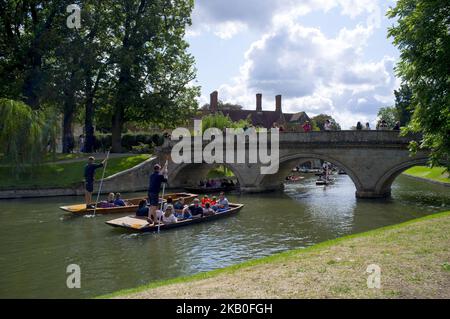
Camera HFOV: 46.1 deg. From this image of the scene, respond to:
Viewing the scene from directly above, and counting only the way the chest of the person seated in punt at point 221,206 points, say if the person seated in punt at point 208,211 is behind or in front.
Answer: in front

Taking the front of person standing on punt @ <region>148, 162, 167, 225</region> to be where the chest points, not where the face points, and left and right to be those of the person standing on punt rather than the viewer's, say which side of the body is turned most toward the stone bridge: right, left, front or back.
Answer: front

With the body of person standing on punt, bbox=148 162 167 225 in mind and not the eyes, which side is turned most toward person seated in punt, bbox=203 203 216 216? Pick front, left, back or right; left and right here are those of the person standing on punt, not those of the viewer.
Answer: front

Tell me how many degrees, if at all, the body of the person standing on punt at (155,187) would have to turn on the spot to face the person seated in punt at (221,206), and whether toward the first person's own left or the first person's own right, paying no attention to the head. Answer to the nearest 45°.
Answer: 0° — they already face them

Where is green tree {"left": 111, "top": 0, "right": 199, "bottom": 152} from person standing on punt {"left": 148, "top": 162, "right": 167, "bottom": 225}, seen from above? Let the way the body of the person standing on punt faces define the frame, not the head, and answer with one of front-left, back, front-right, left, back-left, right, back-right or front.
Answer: front-left

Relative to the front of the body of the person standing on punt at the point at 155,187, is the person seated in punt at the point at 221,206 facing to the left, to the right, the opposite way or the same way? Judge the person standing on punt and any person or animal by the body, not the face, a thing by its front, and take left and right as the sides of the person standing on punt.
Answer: the opposite way

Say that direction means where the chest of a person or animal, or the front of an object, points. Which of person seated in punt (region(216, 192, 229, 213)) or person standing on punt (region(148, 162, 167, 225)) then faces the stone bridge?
the person standing on punt

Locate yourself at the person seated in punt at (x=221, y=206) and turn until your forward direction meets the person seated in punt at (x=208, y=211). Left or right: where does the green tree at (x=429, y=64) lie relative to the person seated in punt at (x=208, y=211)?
left

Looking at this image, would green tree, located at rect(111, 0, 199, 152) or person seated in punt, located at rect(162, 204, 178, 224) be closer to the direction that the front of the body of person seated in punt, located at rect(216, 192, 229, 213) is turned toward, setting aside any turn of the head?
the person seated in punt

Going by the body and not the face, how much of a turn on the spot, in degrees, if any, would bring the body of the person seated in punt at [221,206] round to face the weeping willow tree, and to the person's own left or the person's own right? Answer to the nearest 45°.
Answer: approximately 90° to the person's own right

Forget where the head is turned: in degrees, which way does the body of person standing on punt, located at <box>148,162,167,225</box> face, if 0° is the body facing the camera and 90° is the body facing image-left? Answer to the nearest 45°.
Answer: approximately 225°

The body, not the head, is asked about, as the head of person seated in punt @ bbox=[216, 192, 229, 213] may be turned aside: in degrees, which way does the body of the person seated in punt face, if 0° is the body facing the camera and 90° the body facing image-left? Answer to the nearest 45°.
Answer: approximately 45°

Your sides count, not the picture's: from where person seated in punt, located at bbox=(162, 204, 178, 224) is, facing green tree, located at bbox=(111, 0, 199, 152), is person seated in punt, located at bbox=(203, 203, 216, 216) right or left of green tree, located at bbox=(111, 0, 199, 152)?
right
